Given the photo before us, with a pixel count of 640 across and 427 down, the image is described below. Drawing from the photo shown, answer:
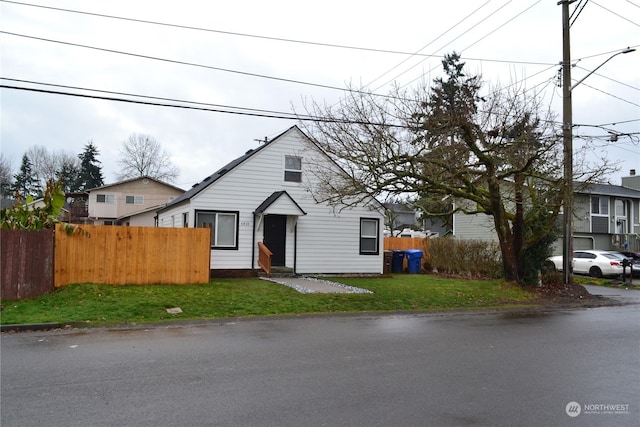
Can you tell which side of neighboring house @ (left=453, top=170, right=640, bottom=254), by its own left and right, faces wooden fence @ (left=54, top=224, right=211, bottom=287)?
right

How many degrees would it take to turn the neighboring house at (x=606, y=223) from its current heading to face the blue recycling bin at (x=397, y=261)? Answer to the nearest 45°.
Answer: approximately 90° to its right

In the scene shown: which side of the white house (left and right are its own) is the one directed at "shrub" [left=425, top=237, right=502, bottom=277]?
left

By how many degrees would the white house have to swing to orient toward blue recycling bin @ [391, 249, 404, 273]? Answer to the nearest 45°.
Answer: approximately 135° to its left

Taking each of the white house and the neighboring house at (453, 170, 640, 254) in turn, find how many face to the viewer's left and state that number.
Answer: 0

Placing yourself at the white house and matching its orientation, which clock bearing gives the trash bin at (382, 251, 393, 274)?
The trash bin is roughly at 10 o'clock from the white house.

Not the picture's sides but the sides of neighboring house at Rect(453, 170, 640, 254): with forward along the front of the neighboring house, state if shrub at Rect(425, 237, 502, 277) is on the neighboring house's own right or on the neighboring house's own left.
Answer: on the neighboring house's own right

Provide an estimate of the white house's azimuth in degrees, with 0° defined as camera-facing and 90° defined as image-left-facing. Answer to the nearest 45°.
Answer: approximately 0°

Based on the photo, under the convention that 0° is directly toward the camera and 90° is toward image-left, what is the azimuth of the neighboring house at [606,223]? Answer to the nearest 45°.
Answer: approximately 315°
